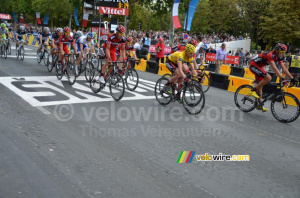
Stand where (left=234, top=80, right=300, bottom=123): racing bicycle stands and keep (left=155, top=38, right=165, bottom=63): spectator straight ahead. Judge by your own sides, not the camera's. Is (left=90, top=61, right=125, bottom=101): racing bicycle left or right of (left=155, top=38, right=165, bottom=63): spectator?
left

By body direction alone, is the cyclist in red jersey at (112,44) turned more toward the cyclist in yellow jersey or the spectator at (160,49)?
the cyclist in yellow jersey

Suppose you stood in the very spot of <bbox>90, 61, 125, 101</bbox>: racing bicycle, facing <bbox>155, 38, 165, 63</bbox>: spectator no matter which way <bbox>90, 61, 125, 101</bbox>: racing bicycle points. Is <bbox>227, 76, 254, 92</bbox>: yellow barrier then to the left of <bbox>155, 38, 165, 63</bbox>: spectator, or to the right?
right

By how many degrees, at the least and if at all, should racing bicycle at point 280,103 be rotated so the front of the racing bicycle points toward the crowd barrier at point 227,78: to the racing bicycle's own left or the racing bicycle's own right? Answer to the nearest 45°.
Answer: approximately 135° to the racing bicycle's own left

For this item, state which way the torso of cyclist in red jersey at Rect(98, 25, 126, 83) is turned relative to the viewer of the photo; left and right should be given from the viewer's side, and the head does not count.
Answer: facing the viewer and to the right of the viewer

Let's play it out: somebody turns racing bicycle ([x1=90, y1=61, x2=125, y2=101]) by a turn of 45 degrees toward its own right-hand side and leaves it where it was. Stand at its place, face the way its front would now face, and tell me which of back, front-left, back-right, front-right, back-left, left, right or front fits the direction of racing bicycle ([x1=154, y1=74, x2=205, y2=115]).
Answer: front-left

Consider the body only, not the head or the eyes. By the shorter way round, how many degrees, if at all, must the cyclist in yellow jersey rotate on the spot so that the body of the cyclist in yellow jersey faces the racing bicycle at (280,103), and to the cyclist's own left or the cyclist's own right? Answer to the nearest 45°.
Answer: approximately 45° to the cyclist's own left

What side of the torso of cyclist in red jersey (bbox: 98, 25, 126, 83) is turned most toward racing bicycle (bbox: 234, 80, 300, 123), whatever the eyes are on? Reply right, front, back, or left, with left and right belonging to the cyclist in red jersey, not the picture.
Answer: front

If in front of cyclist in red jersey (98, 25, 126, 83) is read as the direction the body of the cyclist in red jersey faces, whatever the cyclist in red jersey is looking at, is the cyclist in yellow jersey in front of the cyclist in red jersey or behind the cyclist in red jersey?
in front

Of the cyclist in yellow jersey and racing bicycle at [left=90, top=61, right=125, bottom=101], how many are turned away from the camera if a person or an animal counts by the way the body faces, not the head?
0

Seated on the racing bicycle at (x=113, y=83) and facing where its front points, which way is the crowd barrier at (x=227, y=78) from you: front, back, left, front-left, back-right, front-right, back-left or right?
left

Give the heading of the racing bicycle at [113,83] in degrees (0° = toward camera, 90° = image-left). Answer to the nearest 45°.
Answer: approximately 315°

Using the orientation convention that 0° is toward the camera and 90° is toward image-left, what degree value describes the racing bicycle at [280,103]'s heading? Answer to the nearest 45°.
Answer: approximately 315°
